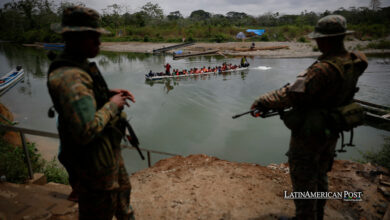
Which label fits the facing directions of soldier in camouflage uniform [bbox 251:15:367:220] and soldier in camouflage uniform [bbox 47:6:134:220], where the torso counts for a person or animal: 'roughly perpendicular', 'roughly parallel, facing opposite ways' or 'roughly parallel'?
roughly perpendicular

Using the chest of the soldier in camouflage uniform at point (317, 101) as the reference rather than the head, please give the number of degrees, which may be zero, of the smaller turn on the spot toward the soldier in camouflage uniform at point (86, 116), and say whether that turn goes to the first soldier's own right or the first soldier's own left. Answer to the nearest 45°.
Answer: approximately 90° to the first soldier's own left

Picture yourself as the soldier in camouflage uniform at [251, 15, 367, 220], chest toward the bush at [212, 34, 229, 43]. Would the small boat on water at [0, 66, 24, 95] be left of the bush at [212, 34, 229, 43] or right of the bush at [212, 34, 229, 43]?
left

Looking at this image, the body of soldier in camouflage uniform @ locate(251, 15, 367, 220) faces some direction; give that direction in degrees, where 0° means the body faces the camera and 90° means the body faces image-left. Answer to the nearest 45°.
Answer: approximately 135°

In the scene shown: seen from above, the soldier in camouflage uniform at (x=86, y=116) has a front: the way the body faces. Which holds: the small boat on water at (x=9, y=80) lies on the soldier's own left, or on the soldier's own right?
on the soldier's own left

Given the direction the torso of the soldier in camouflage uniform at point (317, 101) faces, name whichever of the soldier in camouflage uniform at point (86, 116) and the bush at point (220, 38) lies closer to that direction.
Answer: the bush

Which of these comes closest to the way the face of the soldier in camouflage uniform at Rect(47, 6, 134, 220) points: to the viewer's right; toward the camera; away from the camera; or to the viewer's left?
to the viewer's right

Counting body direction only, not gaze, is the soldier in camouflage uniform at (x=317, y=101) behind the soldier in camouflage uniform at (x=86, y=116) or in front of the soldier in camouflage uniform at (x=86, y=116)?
in front

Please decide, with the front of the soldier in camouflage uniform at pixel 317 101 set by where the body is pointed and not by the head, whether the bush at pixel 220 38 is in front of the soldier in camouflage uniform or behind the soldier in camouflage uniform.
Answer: in front
